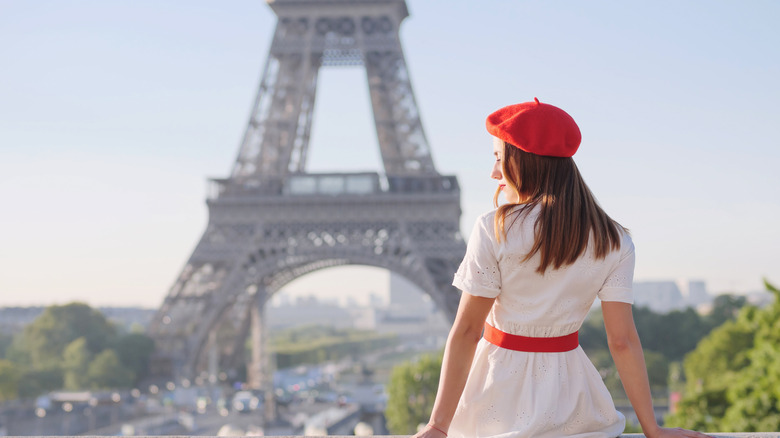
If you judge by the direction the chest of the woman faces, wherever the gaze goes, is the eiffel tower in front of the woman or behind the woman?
in front

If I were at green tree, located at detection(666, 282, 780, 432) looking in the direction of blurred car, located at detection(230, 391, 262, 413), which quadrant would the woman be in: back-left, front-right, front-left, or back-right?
back-left

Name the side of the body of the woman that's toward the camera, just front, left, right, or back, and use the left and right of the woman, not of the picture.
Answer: back

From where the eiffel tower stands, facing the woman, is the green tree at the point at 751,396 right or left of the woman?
left

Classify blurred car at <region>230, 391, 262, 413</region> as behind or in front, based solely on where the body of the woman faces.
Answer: in front
